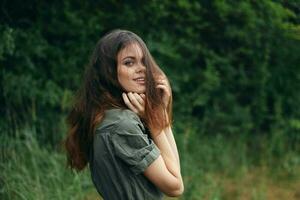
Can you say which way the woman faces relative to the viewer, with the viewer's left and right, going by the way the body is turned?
facing to the right of the viewer
